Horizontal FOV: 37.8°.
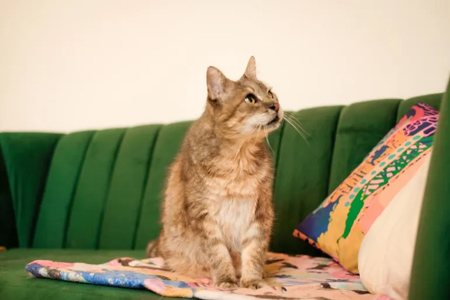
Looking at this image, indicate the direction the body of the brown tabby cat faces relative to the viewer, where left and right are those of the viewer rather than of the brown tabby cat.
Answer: facing the viewer and to the right of the viewer

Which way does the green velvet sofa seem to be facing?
toward the camera
